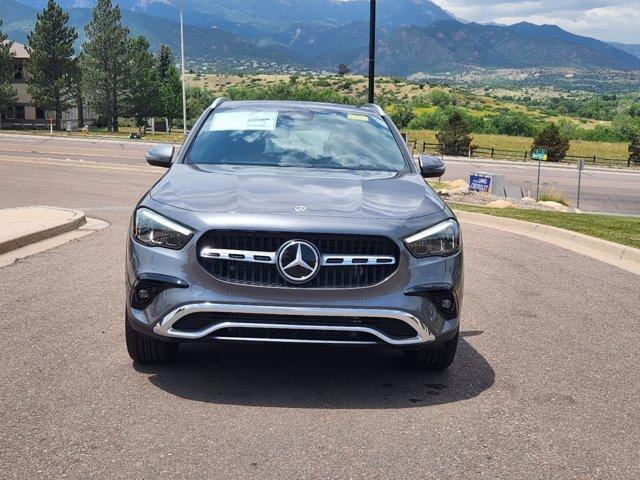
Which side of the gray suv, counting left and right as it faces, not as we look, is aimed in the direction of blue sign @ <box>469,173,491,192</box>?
back

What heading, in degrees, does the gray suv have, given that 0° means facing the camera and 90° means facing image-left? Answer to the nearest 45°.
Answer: approximately 0°
